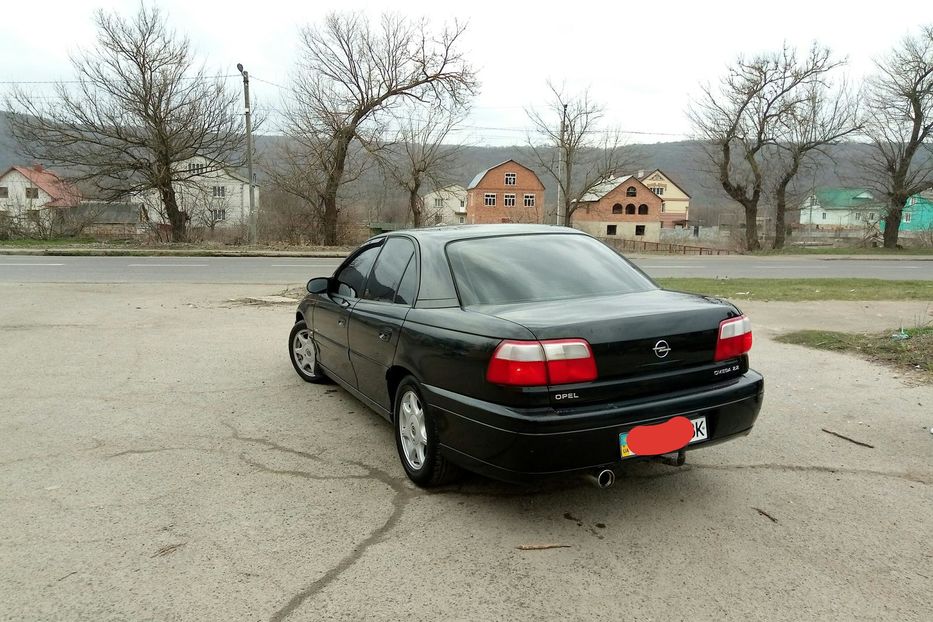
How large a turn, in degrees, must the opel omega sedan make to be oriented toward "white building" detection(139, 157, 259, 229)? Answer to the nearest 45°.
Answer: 0° — it already faces it

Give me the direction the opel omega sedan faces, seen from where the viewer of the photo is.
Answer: facing away from the viewer and to the left of the viewer
